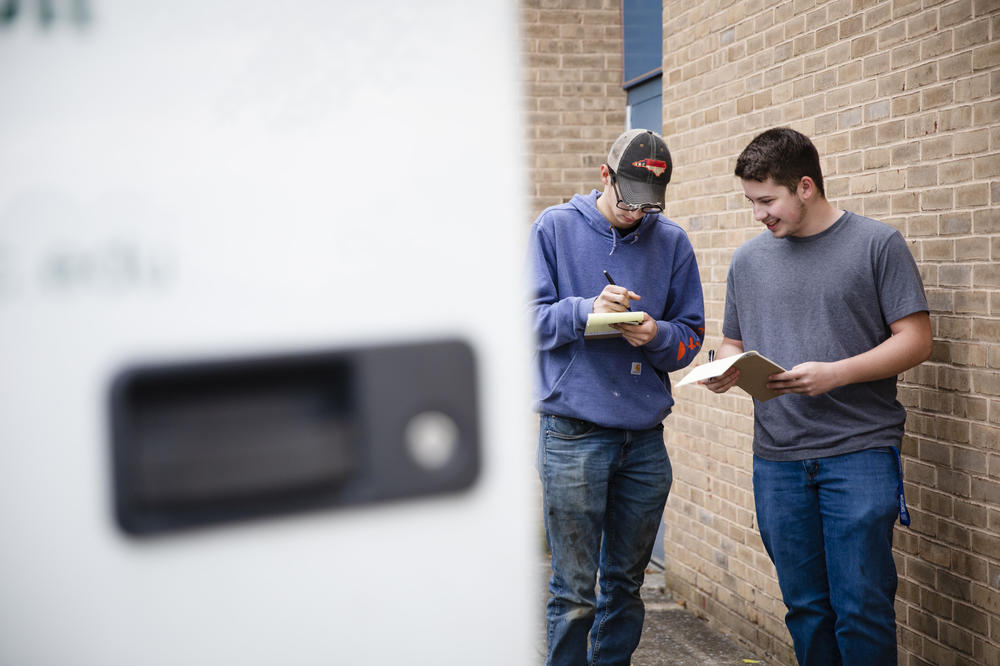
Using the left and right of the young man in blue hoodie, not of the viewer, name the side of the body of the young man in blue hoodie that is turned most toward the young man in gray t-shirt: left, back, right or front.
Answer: left

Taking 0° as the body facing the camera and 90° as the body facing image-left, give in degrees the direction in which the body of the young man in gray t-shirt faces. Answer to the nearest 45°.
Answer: approximately 45°

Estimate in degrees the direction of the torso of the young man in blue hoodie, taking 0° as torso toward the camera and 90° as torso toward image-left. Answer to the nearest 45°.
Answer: approximately 0°
